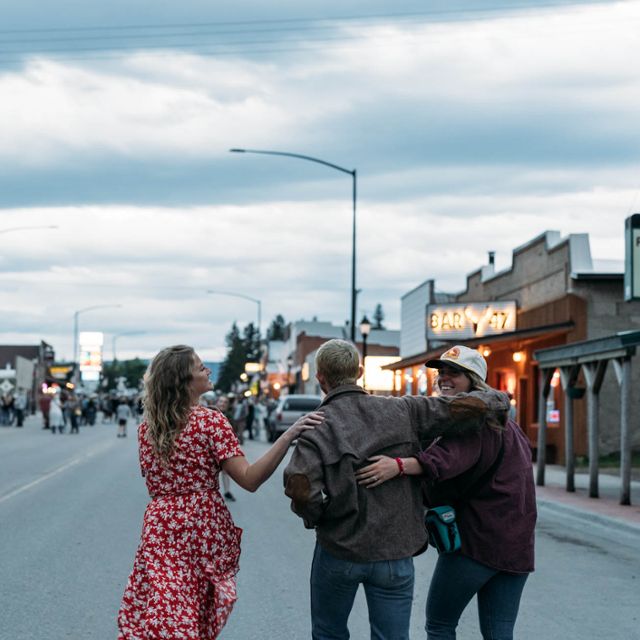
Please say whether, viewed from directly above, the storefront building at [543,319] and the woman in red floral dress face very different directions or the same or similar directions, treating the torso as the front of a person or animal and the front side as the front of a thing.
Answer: very different directions

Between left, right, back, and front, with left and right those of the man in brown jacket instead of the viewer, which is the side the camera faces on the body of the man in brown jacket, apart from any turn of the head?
back

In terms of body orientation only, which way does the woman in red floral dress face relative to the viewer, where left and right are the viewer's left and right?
facing away from the viewer and to the right of the viewer

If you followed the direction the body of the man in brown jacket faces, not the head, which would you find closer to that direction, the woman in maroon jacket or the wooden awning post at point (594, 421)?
the wooden awning post

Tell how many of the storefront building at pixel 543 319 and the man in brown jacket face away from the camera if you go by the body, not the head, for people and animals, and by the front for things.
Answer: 1

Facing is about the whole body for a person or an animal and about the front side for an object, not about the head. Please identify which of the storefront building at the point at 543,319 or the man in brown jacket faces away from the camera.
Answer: the man in brown jacket

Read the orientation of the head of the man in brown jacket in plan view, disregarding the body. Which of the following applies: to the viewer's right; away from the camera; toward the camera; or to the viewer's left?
away from the camera

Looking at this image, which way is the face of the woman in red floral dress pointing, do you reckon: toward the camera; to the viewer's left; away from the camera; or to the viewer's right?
to the viewer's right
